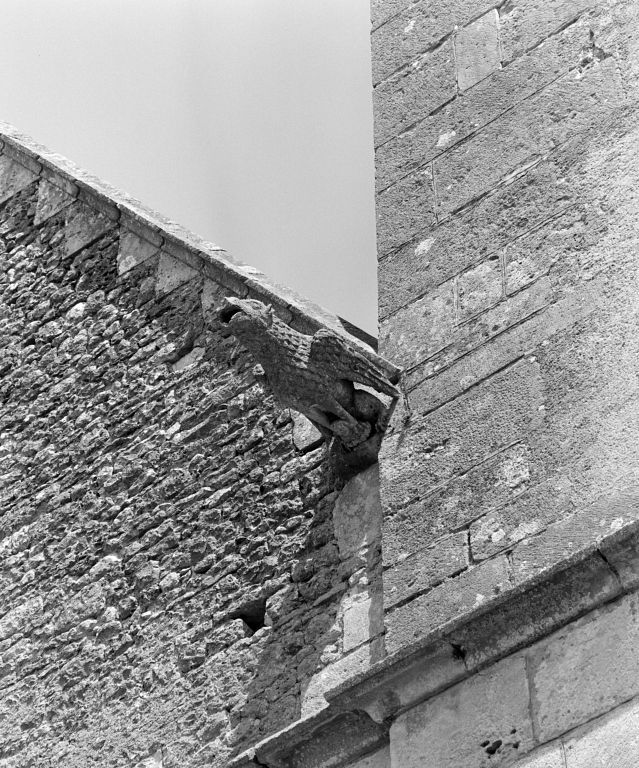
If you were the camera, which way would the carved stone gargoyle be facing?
facing to the left of the viewer
